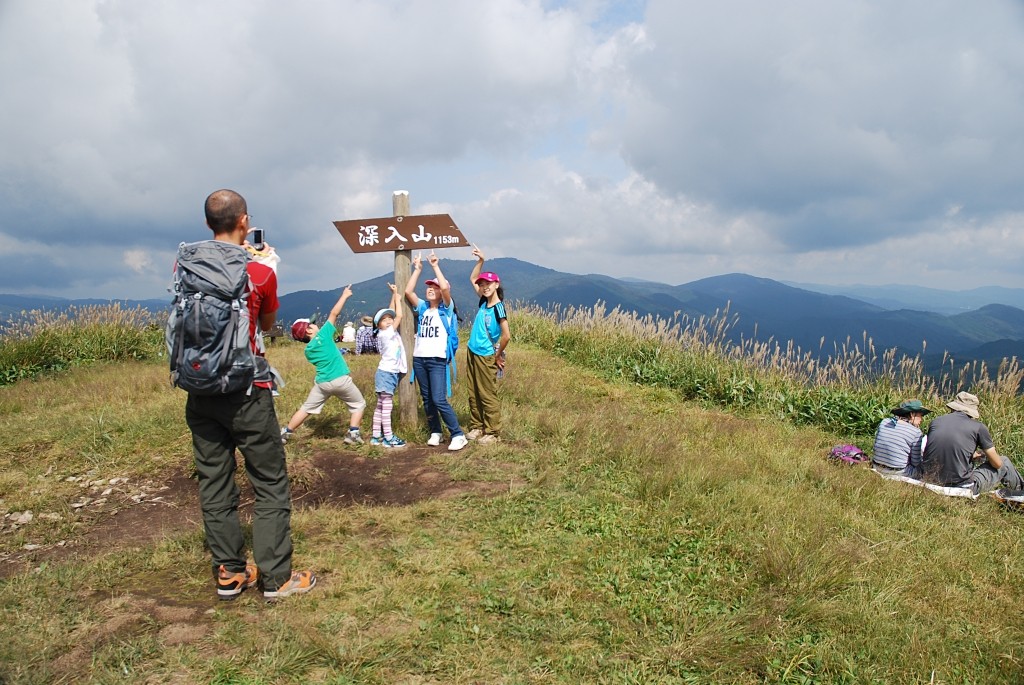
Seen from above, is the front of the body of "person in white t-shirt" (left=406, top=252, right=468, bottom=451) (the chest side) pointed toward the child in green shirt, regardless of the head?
no

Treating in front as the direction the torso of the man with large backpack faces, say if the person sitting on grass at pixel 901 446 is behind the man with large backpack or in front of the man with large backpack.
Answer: in front

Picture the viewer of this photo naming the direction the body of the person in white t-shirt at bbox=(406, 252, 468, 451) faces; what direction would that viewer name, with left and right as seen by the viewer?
facing the viewer and to the left of the viewer

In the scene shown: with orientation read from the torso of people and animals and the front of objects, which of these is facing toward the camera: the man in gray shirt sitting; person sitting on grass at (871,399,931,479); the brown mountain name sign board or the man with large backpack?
the brown mountain name sign board

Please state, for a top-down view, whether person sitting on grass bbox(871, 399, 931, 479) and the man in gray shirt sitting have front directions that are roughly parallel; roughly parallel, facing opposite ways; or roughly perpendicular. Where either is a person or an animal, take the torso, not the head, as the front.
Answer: roughly parallel

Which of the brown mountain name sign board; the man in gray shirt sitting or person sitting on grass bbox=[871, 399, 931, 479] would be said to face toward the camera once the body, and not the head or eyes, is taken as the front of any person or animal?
the brown mountain name sign board

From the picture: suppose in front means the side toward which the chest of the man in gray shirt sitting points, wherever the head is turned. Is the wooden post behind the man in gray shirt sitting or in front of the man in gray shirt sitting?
behind

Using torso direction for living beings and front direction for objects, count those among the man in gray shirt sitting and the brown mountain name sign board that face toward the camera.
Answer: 1

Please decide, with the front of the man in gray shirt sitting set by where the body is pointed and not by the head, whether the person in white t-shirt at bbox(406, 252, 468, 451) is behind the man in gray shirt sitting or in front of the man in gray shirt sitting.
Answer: behind

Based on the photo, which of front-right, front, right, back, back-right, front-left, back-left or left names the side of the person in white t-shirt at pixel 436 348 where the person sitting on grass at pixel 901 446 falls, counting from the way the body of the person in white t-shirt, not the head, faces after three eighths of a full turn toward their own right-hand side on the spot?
right

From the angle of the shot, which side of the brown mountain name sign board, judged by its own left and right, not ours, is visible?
front

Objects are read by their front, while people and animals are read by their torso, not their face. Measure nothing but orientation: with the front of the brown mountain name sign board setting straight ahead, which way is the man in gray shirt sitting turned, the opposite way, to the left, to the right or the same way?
to the left

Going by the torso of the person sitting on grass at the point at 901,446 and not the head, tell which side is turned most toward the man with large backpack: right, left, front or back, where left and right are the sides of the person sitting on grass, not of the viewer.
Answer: back

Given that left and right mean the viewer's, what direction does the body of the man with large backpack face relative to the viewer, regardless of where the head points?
facing away from the viewer and to the right of the viewer

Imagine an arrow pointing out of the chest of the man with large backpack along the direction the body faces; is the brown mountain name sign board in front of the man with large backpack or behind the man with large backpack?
in front

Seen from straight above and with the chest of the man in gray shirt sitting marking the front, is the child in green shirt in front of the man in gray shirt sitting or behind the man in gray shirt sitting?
behind
